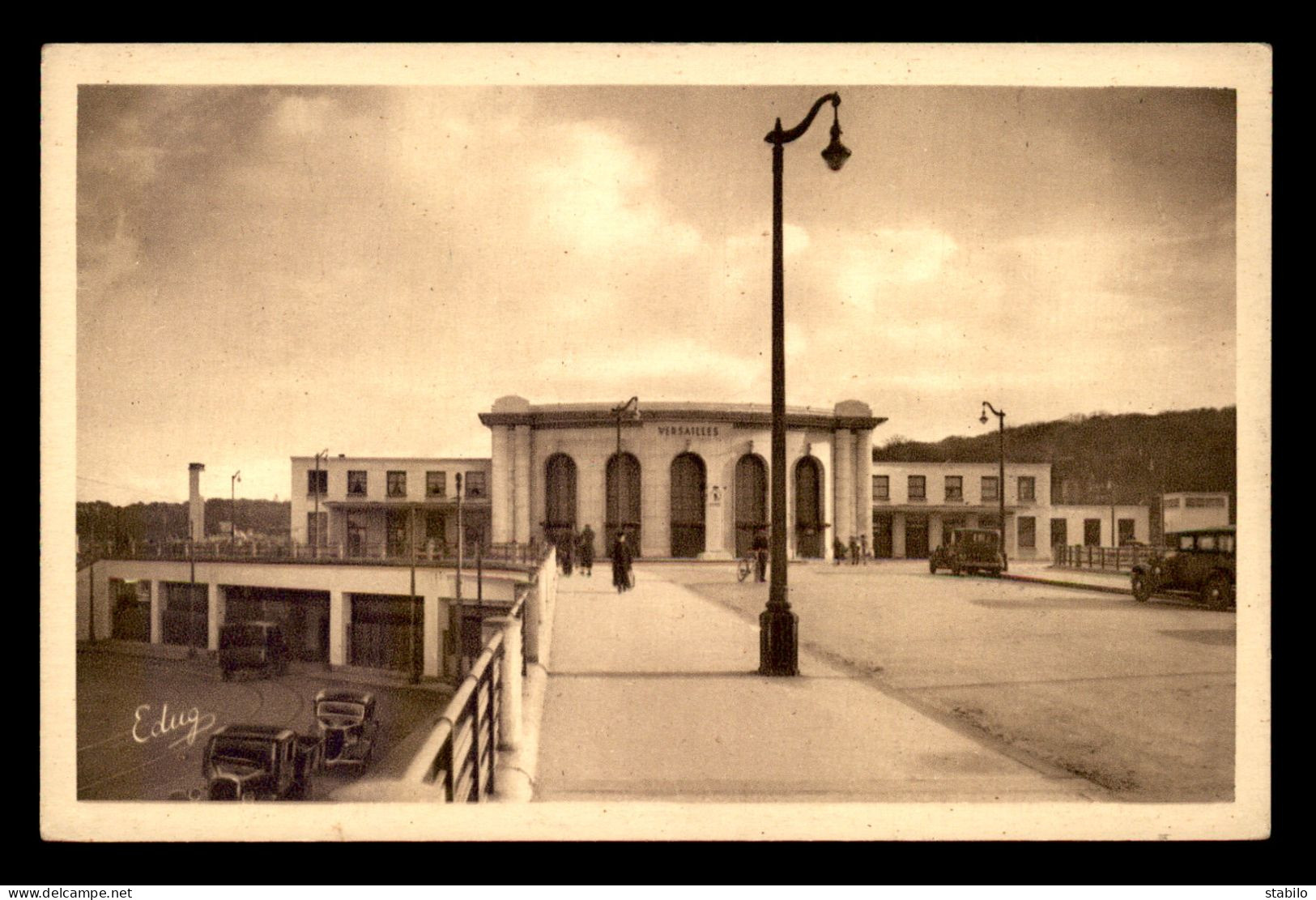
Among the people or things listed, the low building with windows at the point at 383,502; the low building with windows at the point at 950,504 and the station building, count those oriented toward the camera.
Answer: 3

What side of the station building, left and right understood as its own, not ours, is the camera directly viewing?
front

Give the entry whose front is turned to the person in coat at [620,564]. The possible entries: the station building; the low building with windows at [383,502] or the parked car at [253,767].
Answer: the station building

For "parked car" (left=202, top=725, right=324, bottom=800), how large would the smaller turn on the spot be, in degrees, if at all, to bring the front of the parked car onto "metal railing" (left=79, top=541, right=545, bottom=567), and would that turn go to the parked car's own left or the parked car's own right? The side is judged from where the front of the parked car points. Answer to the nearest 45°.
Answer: approximately 135° to the parked car's own right

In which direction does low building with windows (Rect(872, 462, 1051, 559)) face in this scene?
toward the camera

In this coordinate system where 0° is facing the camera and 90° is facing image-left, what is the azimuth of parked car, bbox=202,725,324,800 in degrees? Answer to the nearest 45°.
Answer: approximately 45°
